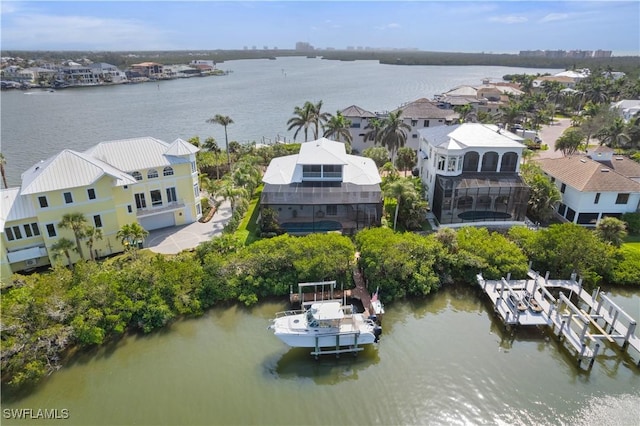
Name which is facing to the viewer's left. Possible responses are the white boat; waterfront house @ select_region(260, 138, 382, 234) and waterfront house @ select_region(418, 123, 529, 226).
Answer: the white boat

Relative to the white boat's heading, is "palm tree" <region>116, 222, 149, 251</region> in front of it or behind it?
in front

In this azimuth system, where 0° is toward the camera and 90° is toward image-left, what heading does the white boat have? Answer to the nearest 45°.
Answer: approximately 90°

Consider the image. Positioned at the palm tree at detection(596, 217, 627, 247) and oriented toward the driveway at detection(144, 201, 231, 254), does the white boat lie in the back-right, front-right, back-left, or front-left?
front-left

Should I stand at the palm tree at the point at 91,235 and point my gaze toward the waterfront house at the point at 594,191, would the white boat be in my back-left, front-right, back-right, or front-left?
front-right

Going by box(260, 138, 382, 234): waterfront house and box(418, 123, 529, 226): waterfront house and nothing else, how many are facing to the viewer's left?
0

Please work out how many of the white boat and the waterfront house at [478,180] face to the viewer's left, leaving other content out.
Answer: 1

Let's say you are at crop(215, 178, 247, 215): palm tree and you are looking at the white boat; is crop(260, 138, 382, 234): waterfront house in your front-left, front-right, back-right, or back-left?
front-left

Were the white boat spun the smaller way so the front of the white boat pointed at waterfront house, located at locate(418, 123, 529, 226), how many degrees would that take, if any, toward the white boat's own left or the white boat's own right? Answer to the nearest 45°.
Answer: approximately 135° to the white boat's own right
